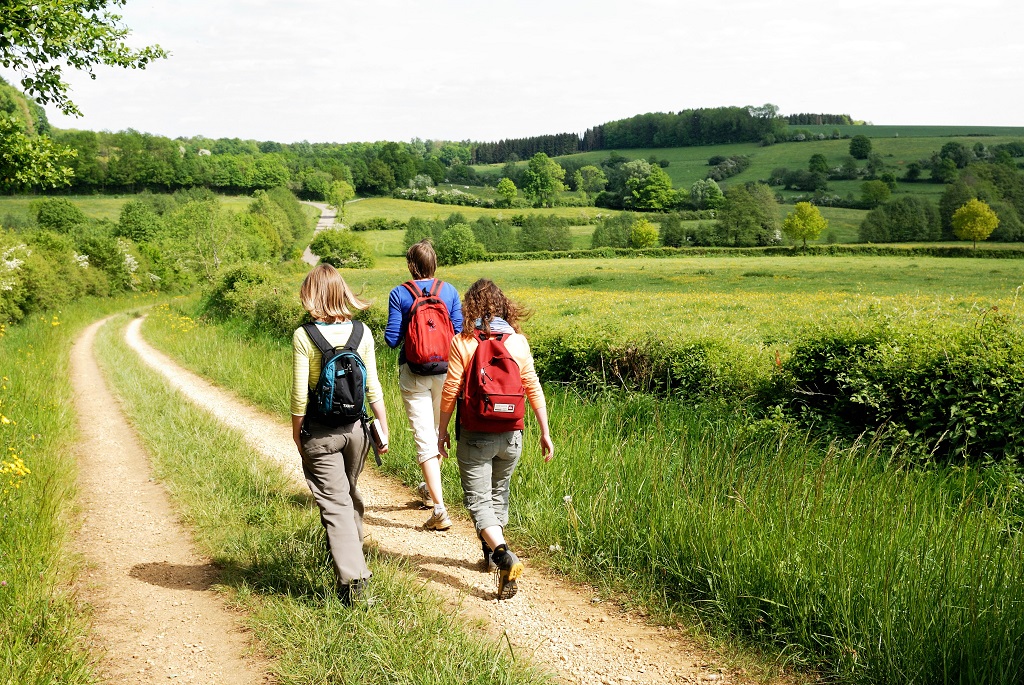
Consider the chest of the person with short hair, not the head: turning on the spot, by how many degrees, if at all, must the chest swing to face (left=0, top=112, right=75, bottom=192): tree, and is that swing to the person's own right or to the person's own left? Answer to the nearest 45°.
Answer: approximately 45° to the person's own left

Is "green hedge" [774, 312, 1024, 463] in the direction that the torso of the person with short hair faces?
no

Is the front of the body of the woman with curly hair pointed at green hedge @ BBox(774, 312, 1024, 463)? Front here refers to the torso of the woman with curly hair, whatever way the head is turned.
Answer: no

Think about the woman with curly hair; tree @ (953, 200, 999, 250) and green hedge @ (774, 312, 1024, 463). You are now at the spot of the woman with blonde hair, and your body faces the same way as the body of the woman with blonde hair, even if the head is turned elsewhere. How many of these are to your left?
0

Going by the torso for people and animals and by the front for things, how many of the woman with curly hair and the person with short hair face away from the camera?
2

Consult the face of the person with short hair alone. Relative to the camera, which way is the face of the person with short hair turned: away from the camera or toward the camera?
away from the camera

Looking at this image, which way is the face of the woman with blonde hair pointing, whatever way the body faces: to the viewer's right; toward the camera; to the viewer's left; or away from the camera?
away from the camera

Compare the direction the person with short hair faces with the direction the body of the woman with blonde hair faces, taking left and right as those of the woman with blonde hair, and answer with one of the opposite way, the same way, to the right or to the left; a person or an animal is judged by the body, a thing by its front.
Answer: the same way

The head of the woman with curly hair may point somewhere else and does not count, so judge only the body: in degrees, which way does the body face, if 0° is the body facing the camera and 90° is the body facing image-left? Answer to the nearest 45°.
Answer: approximately 180°

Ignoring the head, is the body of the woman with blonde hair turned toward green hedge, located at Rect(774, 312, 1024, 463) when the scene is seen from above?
no

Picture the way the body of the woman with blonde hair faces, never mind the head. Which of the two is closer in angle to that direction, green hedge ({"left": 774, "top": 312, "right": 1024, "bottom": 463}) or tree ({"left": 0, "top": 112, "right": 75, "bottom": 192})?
the tree

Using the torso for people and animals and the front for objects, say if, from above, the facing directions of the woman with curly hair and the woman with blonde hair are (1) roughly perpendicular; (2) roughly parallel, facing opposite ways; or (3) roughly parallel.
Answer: roughly parallel

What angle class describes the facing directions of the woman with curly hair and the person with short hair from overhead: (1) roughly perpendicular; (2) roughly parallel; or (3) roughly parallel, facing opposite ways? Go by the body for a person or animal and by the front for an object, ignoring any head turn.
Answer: roughly parallel

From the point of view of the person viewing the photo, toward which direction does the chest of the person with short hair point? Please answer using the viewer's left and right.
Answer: facing away from the viewer

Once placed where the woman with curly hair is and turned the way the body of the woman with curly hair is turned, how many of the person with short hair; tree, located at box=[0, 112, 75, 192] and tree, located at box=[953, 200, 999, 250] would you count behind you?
0

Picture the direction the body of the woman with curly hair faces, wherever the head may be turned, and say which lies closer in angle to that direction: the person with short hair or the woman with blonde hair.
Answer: the person with short hair

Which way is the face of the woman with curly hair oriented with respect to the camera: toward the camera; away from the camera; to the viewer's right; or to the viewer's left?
away from the camera

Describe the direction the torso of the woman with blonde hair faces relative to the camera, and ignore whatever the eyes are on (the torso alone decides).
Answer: away from the camera

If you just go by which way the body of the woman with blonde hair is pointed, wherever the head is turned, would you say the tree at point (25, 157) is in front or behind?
in front
